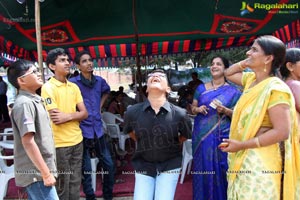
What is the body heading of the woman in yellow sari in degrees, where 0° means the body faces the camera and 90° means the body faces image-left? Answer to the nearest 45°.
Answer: approximately 45°

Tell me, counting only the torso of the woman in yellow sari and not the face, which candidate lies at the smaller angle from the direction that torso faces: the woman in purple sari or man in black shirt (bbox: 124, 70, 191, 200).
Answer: the man in black shirt

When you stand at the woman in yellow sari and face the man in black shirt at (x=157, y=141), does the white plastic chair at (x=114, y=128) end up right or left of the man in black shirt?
right

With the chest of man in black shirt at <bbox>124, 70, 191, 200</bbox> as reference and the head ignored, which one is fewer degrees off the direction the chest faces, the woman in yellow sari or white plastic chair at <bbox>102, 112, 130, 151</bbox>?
the woman in yellow sari

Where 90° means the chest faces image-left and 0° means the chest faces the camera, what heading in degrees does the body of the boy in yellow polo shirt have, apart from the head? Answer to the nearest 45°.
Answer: approximately 315°

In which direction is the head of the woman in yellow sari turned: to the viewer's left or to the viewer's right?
to the viewer's left

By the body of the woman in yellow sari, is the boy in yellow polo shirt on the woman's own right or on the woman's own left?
on the woman's own right
